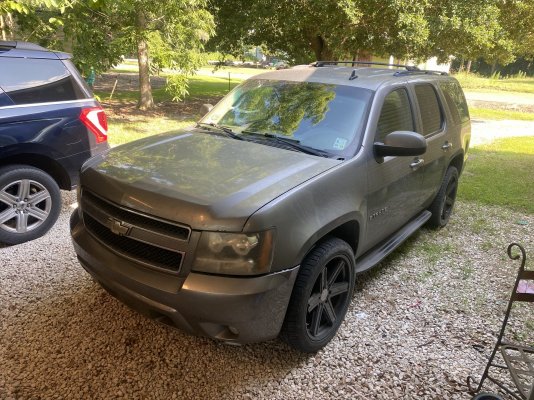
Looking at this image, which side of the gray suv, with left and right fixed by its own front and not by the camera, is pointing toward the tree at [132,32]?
right

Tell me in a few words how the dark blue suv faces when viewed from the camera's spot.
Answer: facing to the left of the viewer

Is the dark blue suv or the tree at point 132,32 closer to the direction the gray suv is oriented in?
the dark blue suv

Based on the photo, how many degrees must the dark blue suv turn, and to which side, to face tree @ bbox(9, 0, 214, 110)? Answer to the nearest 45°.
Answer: approximately 90° to its right

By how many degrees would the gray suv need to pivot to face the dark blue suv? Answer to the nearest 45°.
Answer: approximately 90° to its right

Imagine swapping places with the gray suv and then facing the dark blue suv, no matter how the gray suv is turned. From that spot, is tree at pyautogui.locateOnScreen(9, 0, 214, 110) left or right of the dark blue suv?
right

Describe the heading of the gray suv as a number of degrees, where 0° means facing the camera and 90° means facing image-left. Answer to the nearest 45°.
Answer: approximately 45°
